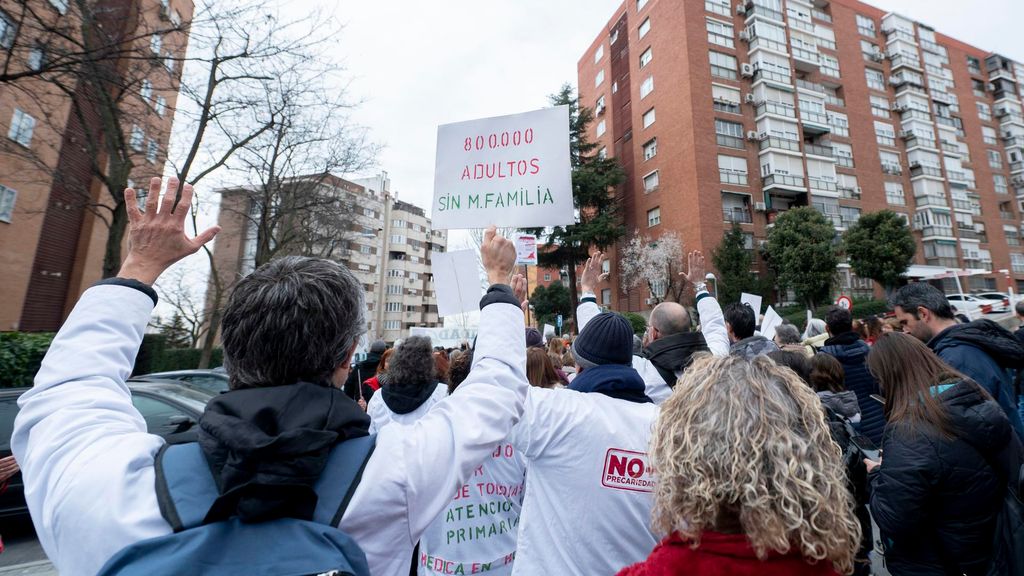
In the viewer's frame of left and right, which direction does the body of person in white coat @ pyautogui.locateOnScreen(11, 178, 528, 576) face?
facing away from the viewer

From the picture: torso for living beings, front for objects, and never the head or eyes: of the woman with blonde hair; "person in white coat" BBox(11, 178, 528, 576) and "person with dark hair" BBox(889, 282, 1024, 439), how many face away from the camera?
2

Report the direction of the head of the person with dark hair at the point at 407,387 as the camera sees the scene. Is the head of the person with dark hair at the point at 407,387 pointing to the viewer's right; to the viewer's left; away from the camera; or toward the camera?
away from the camera

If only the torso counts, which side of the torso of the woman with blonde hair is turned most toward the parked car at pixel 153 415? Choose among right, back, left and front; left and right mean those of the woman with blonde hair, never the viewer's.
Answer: left

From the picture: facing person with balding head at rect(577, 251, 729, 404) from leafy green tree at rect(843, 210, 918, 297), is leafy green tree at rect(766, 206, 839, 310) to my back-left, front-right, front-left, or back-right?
front-right

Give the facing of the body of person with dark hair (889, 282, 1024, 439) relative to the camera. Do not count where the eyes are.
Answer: to the viewer's left

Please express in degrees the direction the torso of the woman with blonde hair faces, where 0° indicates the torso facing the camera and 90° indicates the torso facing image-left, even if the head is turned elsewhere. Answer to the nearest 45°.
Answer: approximately 180°

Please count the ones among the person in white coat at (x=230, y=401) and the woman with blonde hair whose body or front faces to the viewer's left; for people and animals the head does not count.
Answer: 0

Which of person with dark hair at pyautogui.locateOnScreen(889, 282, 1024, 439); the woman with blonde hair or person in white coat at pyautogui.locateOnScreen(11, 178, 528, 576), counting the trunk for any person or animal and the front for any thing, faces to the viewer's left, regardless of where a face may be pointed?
the person with dark hair
